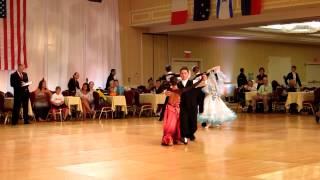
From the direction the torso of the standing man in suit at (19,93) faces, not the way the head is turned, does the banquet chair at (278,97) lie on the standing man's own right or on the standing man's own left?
on the standing man's own left

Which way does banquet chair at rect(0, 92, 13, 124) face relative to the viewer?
to the viewer's right

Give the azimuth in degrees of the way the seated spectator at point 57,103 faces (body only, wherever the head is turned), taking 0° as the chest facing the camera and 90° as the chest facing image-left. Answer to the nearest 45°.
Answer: approximately 0°

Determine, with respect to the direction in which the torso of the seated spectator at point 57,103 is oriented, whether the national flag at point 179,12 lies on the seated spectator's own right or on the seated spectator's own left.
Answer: on the seated spectator's own left
